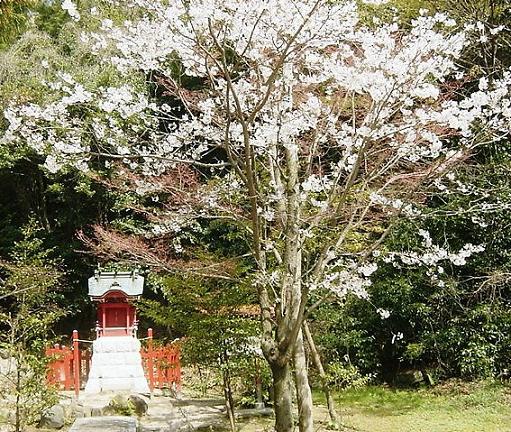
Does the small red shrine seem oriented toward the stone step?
yes

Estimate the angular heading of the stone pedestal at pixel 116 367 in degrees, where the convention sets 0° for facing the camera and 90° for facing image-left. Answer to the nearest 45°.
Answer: approximately 0°

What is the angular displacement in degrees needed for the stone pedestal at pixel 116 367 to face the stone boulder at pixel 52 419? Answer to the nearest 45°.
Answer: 0° — it already faces it

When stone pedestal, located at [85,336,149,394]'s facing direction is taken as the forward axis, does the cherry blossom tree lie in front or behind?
in front

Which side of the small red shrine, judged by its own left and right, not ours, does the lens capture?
front

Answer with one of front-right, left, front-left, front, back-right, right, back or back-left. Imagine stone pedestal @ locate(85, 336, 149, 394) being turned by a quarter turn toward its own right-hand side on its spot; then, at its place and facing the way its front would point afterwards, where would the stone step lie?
left
